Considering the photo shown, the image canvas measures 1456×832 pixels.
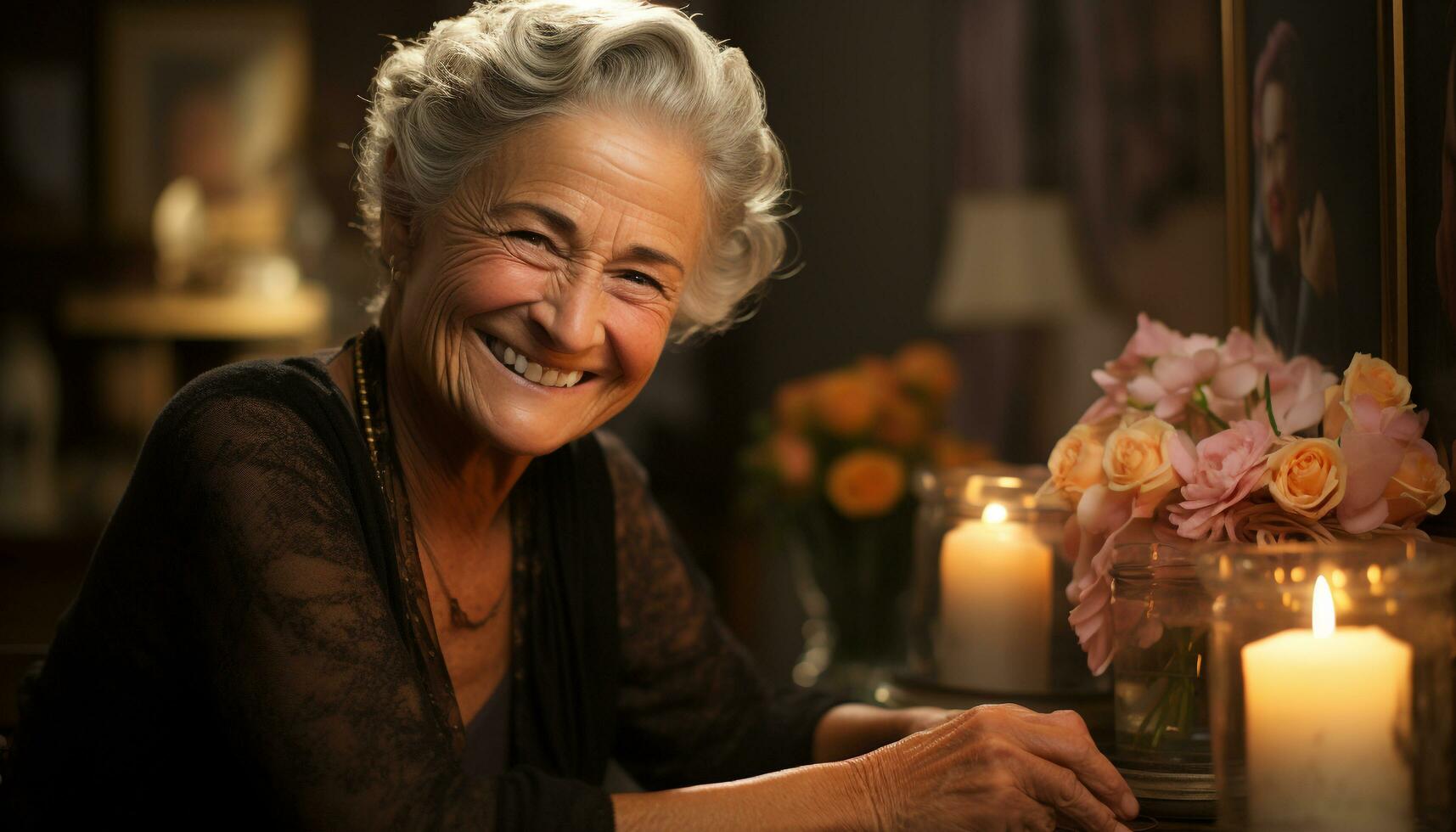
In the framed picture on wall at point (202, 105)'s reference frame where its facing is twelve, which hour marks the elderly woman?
The elderly woman is roughly at 12 o'clock from the framed picture on wall.

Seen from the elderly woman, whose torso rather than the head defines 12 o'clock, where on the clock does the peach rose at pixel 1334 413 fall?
The peach rose is roughly at 11 o'clock from the elderly woman.

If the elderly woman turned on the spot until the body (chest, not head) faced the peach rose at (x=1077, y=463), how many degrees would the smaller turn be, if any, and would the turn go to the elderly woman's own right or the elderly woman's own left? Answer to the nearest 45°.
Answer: approximately 45° to the elderly woman's own left

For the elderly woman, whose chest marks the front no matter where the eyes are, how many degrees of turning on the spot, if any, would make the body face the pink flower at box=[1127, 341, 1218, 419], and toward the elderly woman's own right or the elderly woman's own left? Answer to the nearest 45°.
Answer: approximately 45° to the elderly woman's own left

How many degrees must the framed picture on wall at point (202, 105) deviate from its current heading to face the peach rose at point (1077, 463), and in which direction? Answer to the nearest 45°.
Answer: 0° — it already faces it

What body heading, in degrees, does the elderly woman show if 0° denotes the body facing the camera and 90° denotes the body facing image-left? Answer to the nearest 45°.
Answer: approximately 315°

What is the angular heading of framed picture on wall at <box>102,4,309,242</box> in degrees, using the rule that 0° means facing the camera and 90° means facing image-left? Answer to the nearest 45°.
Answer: approximately 0°
